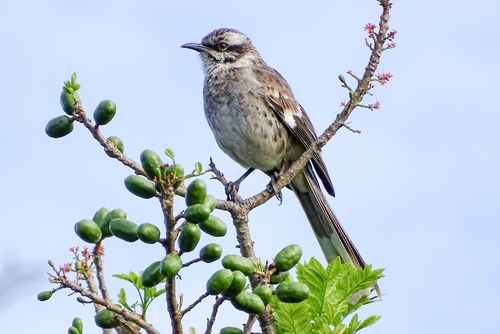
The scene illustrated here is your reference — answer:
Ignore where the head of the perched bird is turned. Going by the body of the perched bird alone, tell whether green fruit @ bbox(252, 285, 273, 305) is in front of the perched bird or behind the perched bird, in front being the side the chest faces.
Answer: in front

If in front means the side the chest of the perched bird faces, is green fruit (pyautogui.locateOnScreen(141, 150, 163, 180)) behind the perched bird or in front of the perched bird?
in front

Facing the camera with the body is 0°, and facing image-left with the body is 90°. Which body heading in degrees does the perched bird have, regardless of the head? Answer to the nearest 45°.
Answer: approximately 45°

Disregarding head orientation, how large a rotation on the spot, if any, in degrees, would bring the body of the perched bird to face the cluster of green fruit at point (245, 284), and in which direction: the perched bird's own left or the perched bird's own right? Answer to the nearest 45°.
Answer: approximately 45° to the perched bird's own left

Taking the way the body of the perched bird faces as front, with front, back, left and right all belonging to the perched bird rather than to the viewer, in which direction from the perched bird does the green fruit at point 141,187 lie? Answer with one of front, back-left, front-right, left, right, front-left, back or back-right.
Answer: front-right

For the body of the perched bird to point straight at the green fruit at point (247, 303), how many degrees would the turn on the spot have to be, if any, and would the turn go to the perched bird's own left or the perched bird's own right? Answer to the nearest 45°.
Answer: approximately 45° to the perched bird's own left

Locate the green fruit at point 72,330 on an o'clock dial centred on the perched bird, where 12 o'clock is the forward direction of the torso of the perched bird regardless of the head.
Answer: The green fruit is roughly at 1 o'clock from the perched bird.

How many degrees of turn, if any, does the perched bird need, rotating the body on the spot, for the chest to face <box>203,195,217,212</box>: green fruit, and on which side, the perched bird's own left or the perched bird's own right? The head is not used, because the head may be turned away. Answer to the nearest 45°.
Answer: approximately 45° to the perched bird's own right

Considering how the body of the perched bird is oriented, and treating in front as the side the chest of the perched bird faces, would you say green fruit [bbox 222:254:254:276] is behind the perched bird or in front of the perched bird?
in front
